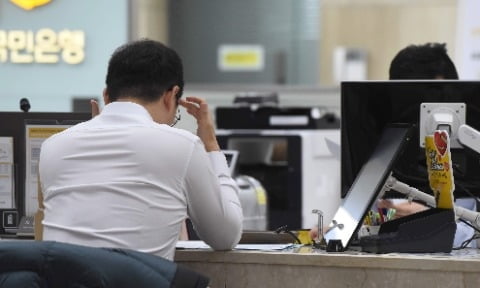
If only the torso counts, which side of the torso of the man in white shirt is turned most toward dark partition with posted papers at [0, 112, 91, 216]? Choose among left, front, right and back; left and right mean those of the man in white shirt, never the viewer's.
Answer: left

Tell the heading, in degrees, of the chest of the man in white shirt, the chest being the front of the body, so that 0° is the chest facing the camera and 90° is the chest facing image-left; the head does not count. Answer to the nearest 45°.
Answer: approximately 225°
